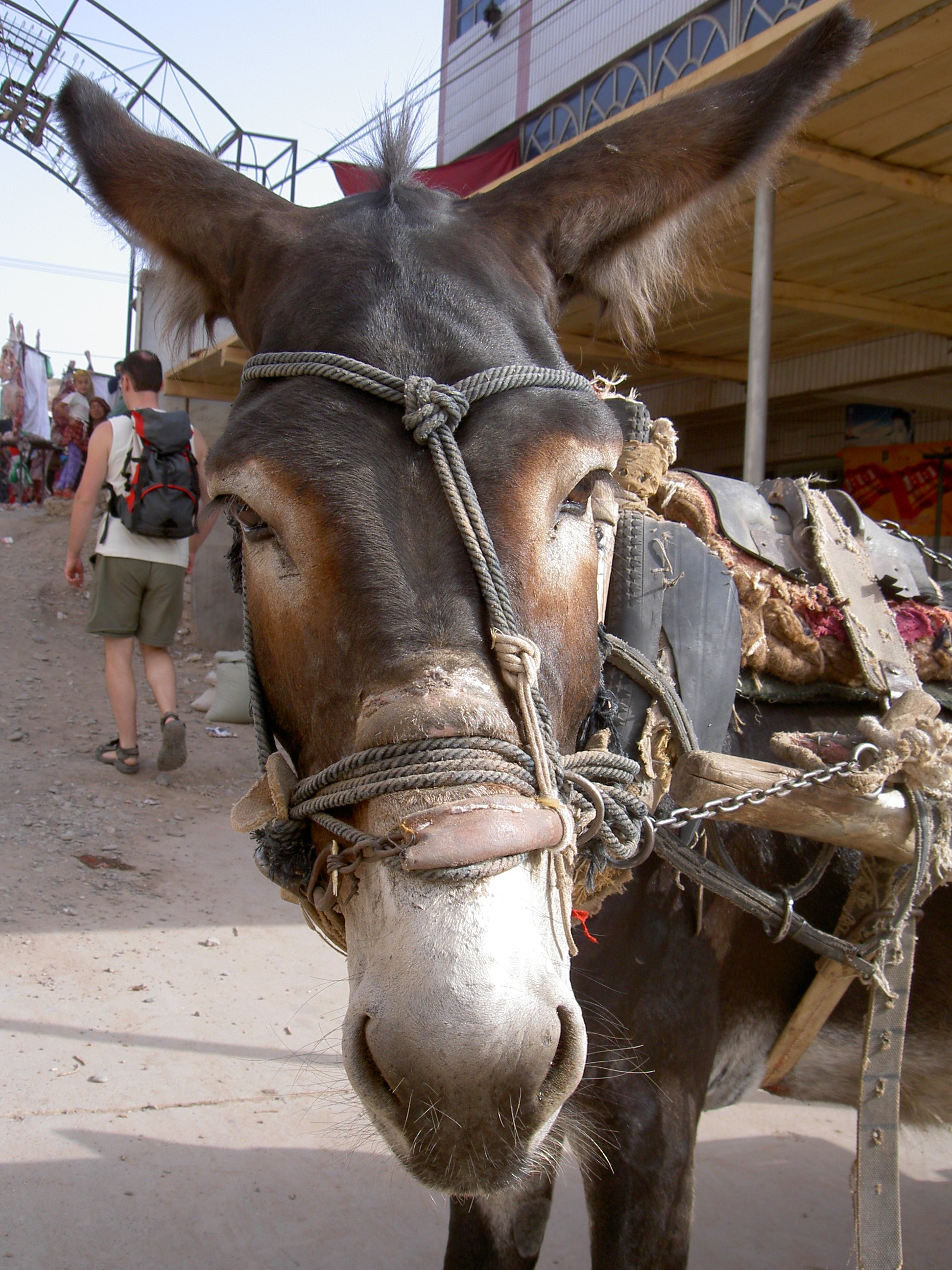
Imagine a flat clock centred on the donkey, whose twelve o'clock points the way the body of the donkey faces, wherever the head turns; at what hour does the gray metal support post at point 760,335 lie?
The gray metal support post is roughly at 5 o'clock from the donkey.

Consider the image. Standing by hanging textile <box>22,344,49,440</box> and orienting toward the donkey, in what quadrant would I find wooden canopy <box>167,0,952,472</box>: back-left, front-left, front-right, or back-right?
front-left

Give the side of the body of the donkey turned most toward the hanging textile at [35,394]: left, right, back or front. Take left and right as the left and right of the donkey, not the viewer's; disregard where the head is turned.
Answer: right

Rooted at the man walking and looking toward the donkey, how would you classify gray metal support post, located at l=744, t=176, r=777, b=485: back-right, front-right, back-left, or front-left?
front-left

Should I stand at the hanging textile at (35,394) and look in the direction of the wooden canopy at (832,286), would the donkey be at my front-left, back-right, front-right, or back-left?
front-right

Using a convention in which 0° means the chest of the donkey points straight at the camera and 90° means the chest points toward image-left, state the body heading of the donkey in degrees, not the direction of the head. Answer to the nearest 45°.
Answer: approximately 45°

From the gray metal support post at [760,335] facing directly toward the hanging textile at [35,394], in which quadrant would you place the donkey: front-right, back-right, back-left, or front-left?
back-left

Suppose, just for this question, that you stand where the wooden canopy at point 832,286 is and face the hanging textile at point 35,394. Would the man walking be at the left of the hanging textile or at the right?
left

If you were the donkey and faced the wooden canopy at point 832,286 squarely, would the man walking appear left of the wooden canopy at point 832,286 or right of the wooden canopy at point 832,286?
left

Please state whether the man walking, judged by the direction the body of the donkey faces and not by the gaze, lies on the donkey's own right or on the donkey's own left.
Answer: on the donkey's own right

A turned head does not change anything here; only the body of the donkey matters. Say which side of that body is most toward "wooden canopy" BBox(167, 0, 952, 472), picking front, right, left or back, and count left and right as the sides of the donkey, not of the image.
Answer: back
